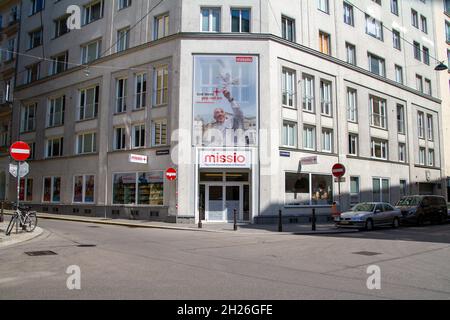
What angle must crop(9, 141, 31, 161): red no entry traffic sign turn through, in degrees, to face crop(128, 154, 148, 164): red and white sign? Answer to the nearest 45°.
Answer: approximately 135° to its left

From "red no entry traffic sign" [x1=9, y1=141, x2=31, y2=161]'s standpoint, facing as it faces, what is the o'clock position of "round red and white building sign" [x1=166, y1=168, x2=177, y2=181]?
"round red and white building sign" [x1=166, y1=168, x2=177, y2=181] is roughly at 8 o'clock from "red no entry traffic sign" [x1=9, y1=141, x2=31, y2=161].

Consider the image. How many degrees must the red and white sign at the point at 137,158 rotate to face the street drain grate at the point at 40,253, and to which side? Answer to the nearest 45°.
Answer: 0° — it already faces it

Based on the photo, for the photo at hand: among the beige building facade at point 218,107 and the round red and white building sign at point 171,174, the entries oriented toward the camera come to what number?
2

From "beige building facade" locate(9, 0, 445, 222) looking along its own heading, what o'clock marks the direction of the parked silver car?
The parked silver car is roughly at 10 o'clock from the beige building facade.

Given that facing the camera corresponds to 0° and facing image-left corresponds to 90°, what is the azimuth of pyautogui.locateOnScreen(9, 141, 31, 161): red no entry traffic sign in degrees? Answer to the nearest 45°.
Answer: approximately 0°

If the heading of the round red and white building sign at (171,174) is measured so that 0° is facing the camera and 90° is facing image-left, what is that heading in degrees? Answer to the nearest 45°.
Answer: approximately 0°
